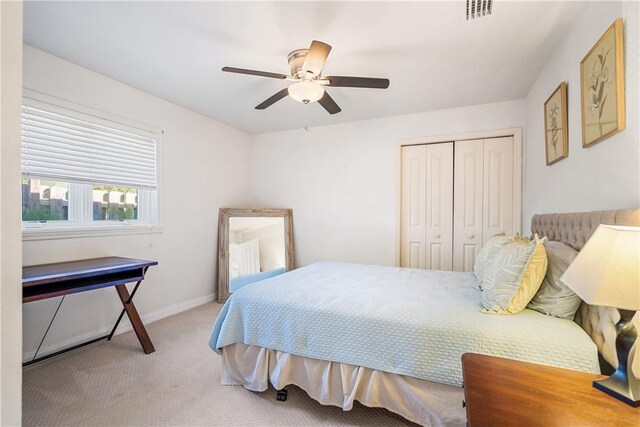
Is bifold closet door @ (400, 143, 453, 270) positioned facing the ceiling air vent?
yes

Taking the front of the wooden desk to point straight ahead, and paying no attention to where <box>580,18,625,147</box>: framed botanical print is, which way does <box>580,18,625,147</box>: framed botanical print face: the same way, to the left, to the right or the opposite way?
the opposite way

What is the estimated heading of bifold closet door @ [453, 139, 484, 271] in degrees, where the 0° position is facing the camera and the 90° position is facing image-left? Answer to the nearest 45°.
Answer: approximately 0°

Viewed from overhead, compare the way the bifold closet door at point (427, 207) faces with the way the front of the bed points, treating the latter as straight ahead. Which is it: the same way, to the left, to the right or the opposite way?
to the left

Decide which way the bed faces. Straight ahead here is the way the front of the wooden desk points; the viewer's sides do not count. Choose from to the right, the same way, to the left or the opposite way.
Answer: the opposite way

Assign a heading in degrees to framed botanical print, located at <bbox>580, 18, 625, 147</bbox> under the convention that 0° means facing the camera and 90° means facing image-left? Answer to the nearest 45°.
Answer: approximately 45°

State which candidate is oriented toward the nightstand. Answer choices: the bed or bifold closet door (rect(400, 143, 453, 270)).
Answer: the bifold closet door

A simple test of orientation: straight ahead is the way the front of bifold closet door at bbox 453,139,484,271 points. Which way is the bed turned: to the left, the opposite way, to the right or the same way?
to the right

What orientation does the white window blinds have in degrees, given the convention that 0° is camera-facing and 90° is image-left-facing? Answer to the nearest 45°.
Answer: approximately 315°

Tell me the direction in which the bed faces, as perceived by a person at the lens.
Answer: facing to the left of the viewer

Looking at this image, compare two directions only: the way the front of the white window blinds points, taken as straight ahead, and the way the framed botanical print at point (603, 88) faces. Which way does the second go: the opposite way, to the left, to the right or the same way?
the opposite way

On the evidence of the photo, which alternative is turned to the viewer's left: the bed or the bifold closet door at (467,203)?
the bed

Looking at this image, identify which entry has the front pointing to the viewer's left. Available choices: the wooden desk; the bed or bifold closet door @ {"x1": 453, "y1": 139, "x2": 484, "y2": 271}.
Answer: the bed

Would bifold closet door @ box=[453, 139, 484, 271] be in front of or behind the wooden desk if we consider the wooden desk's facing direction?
in front
